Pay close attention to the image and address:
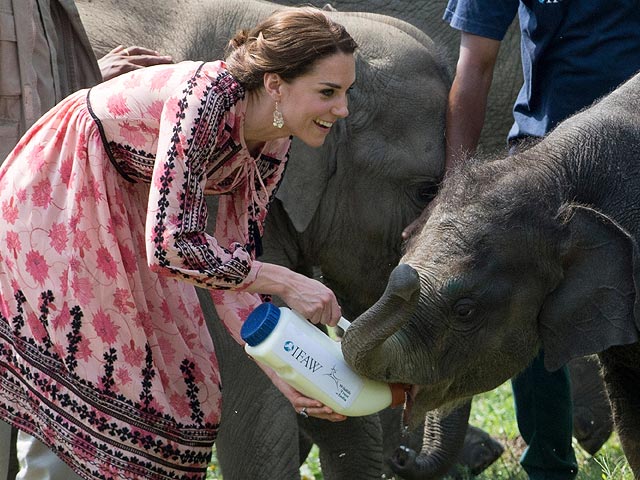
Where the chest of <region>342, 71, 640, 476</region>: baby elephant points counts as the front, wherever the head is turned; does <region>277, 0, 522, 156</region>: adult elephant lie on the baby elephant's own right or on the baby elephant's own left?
on the baby elephant's own right

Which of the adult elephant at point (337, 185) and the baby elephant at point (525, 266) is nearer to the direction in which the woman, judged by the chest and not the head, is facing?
the baby elephant

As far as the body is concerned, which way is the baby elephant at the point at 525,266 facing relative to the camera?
to the viewer's left

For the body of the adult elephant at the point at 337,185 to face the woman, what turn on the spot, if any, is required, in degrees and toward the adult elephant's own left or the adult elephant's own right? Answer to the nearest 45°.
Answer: approximately 135° to the adult elephant's own right

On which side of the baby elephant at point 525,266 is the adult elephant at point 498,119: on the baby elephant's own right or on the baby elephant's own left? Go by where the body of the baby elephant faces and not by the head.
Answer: on the baby elephant's own right

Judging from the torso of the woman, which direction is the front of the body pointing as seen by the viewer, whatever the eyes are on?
to the viewer's right

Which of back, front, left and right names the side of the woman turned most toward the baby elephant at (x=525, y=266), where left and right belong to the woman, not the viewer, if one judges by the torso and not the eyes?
front

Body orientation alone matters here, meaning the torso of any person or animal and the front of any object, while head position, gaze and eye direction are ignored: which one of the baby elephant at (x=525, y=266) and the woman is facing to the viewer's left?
the baby elephant

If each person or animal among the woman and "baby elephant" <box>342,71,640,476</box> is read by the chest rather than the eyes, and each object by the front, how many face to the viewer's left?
1

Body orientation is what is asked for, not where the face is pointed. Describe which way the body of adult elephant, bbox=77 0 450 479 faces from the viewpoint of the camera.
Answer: to the viewer's right

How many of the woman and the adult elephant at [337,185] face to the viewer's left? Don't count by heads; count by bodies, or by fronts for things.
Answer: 0

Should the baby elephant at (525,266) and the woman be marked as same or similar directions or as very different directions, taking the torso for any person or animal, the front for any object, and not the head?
very different directions

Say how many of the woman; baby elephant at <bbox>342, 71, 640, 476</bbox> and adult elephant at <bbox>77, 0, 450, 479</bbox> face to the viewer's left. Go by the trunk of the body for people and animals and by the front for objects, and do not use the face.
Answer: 1

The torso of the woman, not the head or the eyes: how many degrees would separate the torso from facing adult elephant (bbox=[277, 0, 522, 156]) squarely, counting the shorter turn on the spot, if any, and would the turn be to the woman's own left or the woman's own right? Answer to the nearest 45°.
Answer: approximately 45° to the woman's own left
